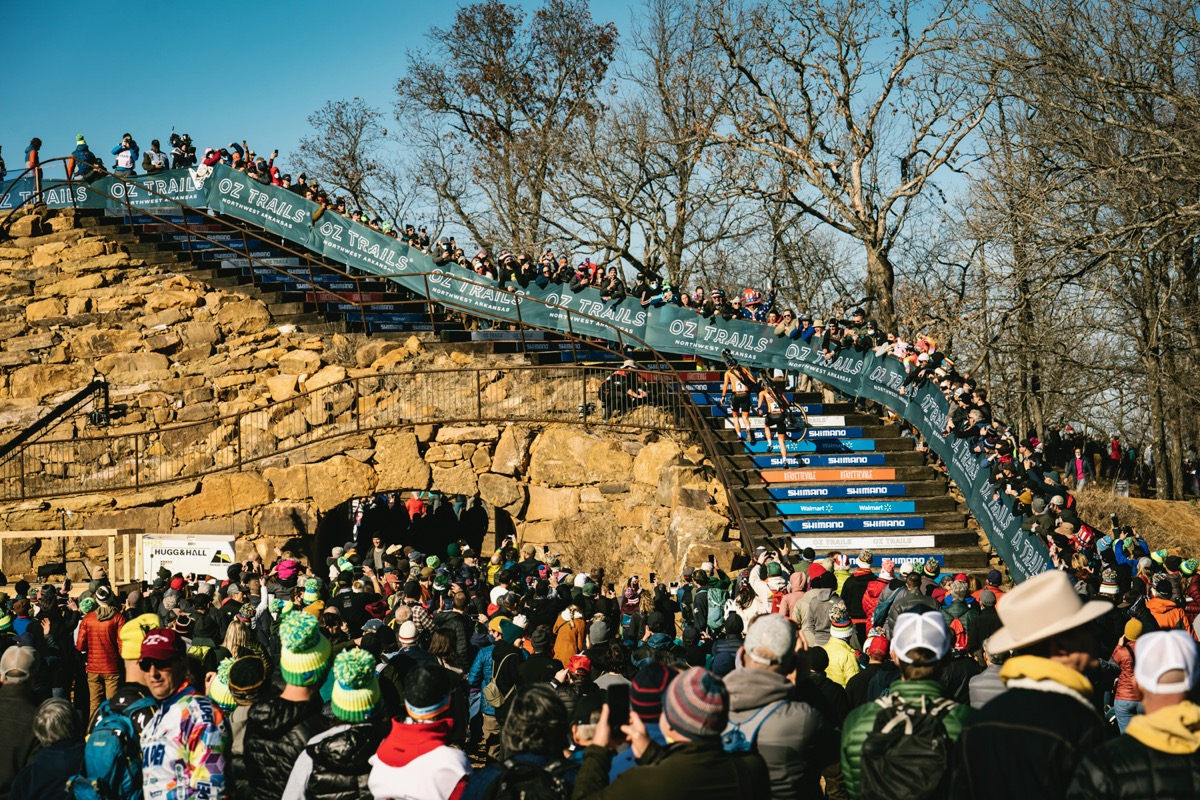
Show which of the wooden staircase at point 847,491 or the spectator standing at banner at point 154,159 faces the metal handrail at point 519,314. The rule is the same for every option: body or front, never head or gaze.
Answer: the spectator standing at banner

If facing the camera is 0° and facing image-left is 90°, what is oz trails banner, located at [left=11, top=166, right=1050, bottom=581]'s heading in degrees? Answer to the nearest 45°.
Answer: approximately 45°

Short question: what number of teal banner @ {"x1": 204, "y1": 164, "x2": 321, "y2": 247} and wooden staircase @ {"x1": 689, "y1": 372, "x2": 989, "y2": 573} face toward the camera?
2

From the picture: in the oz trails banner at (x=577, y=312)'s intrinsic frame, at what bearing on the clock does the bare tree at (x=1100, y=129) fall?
The bare tree is roughly at 9 o'clock from the oz trails banner.

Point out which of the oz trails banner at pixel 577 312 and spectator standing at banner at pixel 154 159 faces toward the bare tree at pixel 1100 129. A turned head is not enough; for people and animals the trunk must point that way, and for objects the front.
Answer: the spectator standing at banner

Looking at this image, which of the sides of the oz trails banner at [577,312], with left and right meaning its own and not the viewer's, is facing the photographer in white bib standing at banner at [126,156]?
right

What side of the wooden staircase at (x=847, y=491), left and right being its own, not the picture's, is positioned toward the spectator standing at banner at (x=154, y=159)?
right
